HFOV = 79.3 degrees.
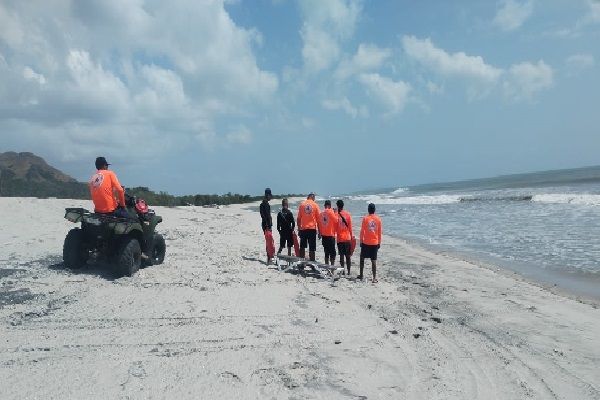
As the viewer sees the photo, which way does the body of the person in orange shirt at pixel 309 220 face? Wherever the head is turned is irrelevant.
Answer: away from the camera

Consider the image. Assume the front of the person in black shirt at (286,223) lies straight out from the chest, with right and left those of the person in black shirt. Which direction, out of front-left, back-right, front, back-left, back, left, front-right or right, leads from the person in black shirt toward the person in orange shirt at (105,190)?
back-left

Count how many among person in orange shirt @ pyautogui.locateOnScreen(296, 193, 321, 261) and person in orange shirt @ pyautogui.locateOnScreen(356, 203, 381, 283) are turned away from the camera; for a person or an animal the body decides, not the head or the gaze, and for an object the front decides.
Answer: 2

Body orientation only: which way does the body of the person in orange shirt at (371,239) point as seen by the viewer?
away from the camera

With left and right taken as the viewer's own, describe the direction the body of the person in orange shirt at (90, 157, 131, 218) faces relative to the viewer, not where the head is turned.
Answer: facing away from the viewer and to the right of the viewer

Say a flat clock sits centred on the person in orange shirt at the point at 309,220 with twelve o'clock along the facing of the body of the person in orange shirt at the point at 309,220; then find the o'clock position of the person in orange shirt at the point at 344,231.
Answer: the person in orange shirt at the point at 344,231 is roughly at 4 o'clock from the person in orange shirt at the point at 309,220.

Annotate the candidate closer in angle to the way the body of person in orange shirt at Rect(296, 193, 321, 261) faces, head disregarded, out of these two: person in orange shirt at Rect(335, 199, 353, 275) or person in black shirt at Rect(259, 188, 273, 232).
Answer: the person in black shirt
